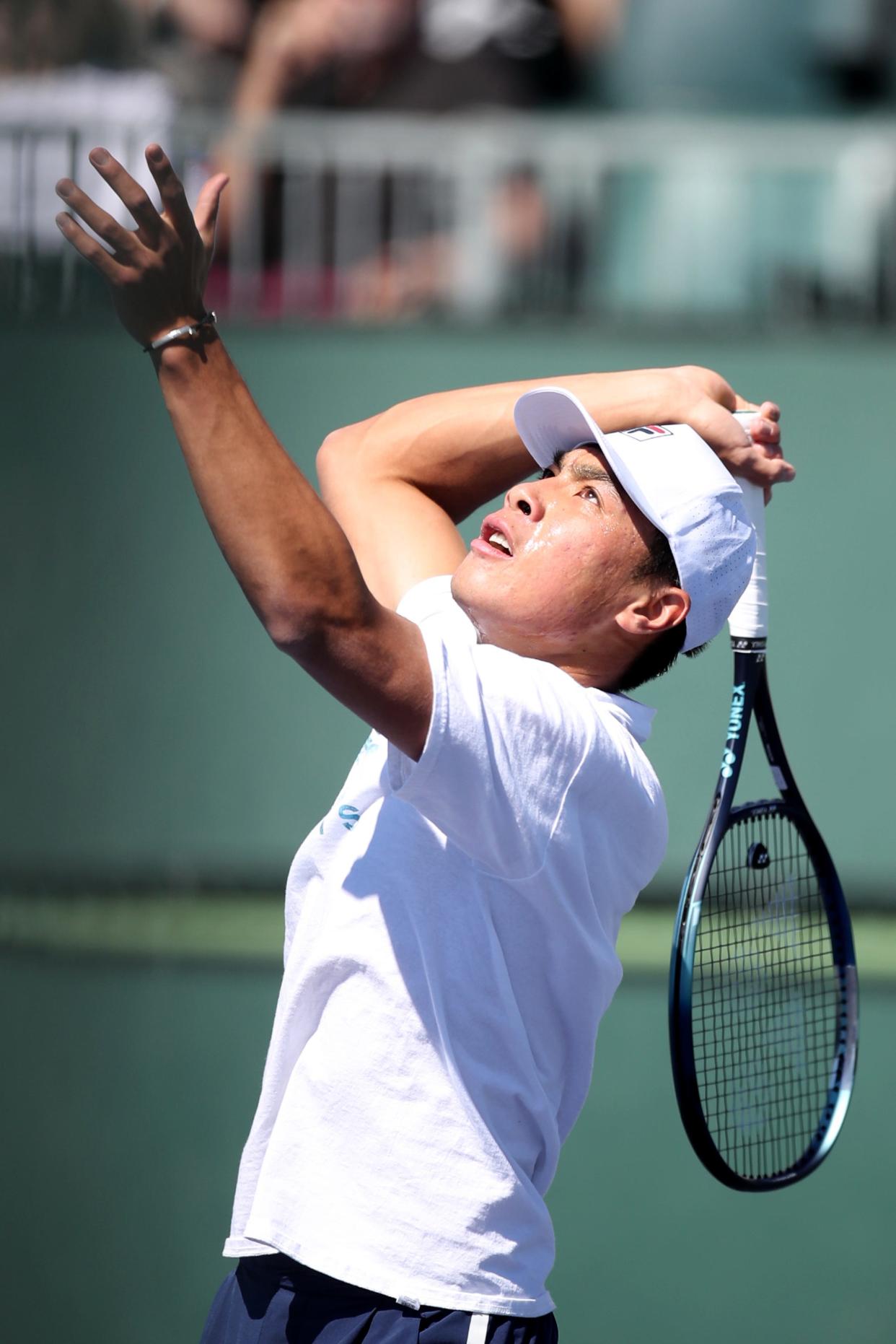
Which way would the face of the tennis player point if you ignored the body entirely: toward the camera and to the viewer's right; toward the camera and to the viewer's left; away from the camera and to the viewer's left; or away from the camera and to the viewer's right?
toward the camera and to the viewer's left

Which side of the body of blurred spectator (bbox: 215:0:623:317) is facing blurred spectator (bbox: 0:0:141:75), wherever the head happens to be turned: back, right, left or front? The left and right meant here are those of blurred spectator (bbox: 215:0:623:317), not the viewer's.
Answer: right

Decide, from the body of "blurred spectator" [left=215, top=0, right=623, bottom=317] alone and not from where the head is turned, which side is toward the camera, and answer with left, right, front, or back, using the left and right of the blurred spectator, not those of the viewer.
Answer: front

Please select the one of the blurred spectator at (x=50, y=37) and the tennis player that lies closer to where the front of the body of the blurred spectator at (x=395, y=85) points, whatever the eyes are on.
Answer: the tennis player

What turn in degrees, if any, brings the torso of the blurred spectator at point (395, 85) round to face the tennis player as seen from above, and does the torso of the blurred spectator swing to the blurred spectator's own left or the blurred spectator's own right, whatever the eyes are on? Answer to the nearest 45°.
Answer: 0° — they already face them

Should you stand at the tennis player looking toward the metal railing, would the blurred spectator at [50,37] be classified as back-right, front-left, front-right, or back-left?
front-left
